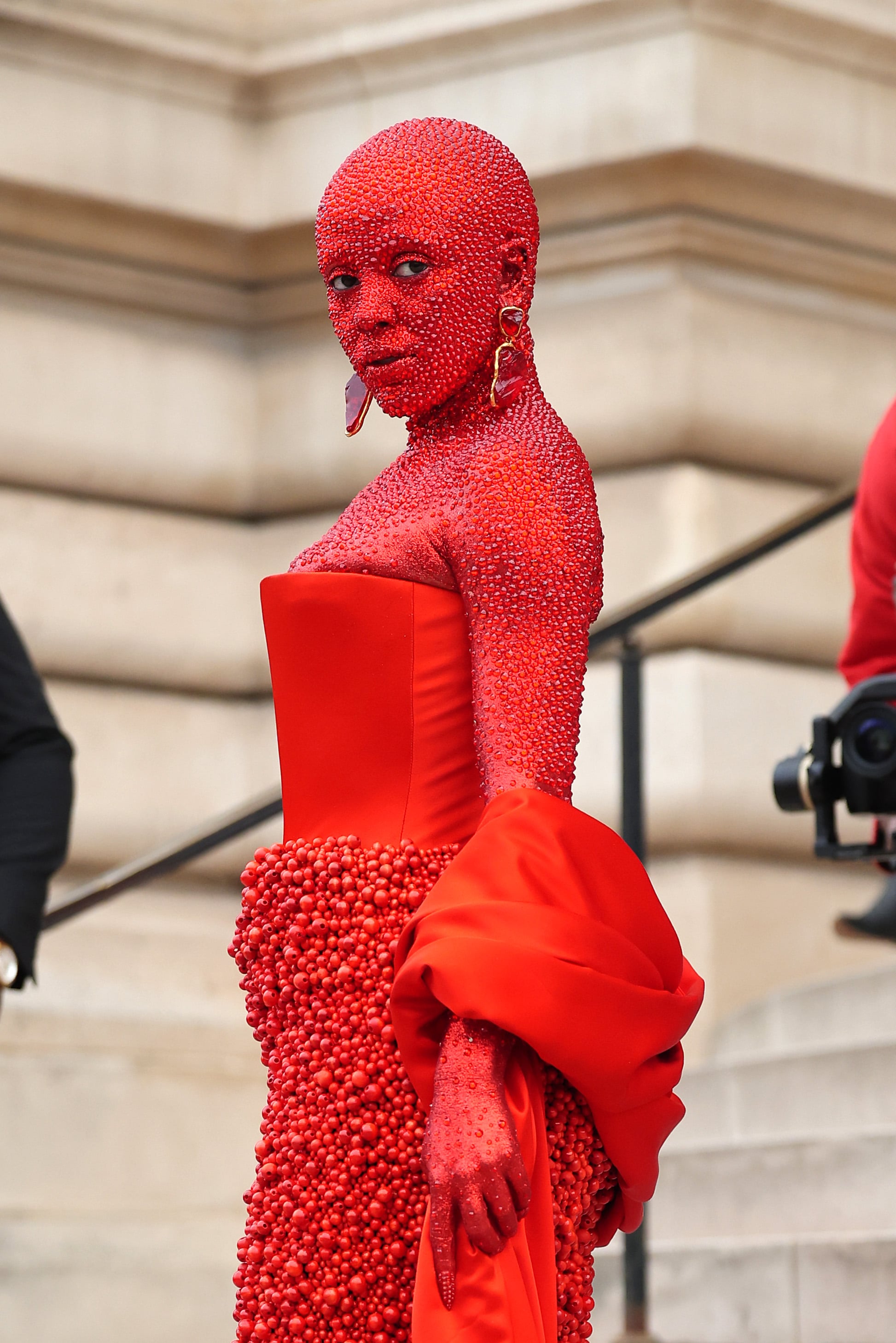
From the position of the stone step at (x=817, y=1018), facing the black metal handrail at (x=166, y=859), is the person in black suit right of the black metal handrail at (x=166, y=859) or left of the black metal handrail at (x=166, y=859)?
left

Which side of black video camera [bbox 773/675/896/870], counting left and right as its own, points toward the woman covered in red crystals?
front
